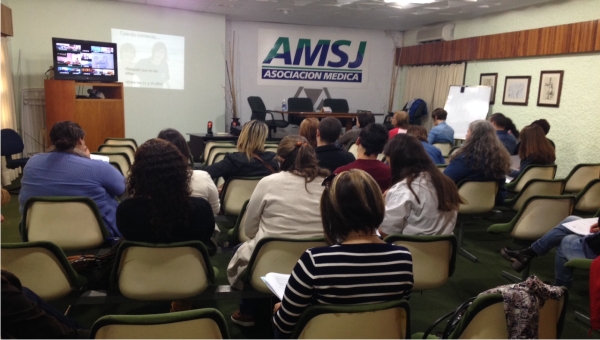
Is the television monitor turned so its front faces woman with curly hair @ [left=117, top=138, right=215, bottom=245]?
yes

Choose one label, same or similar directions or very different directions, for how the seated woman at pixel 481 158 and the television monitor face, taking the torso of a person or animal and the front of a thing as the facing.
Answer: very different directions

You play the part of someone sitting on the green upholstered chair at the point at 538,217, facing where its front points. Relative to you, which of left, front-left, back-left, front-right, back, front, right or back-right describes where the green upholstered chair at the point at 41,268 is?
left

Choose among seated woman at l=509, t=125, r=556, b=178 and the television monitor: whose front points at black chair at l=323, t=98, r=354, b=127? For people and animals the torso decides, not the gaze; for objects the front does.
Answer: the seated woman

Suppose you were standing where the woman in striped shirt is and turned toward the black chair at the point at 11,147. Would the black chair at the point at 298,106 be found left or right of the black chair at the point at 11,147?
right

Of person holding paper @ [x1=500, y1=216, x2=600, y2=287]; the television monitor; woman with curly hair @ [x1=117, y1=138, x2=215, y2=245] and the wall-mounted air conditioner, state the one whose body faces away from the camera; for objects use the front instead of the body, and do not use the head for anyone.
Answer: the woman with curly hair

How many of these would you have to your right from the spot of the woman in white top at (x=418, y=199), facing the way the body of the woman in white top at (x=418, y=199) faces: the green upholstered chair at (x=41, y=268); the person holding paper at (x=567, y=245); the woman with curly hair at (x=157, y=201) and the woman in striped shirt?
1

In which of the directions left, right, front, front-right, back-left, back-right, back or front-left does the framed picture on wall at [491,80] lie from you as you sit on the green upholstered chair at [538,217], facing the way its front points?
front-right

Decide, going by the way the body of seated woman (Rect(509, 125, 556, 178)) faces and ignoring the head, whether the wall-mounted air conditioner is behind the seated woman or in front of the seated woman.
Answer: in front

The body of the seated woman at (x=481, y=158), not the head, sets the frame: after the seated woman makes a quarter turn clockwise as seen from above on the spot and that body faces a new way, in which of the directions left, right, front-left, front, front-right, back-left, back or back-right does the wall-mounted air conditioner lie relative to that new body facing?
front-left

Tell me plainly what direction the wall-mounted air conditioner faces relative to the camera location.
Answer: facing the viewer and to the left of the viewer

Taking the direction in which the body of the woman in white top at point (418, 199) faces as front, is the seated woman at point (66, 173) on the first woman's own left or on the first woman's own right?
on the first woman's own left

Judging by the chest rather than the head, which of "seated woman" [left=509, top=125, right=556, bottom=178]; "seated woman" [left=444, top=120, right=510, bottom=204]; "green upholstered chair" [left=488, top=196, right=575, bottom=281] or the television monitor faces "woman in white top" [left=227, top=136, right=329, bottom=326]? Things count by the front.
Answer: the television monitor

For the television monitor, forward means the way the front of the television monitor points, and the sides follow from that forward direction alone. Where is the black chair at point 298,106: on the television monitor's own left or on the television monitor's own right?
on the television monitor's own left

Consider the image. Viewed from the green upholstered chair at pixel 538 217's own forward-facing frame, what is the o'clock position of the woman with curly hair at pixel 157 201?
The woman with curly hair is roughly at 9 o'clock from the green upholstered chair.

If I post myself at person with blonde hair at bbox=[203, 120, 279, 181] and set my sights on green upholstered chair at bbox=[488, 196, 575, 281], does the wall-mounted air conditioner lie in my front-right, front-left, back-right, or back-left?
front-left

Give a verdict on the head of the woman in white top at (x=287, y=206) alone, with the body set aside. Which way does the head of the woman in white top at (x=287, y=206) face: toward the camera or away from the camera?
away from the camera

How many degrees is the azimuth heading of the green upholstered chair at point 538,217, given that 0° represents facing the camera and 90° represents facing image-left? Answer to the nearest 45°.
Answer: approximately 135°

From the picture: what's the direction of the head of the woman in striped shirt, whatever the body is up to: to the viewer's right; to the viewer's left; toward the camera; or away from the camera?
away from the camera

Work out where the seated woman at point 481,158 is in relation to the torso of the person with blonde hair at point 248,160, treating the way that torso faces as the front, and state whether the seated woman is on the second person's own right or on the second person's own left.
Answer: on the second person's own right
